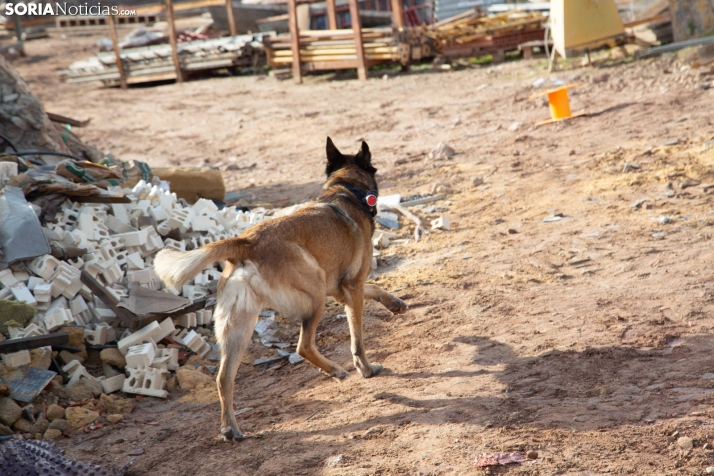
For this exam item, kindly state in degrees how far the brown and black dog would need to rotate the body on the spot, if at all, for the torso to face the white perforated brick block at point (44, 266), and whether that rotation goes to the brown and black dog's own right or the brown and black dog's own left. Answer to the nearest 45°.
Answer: approximately 90° to the brown and black dog's own left

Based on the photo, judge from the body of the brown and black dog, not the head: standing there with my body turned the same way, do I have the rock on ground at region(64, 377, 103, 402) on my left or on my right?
on my left

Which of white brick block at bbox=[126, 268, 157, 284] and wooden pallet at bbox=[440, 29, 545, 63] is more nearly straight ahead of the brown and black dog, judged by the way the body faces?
the wooden pallet

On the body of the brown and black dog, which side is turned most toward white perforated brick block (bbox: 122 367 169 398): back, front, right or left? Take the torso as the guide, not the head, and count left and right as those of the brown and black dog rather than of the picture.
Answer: left

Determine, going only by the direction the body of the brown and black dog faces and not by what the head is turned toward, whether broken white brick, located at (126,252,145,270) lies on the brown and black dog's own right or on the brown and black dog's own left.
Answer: on the brown and black dog's own left

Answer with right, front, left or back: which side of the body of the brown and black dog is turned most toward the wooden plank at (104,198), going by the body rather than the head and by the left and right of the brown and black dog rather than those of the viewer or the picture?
left

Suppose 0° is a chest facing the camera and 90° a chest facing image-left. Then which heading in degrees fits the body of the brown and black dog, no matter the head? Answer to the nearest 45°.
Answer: approximately 225°

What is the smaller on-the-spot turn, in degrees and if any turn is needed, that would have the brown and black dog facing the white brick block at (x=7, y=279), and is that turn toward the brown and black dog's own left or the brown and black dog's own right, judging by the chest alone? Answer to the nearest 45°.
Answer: approximately 90° to the brown and black dog's own left
